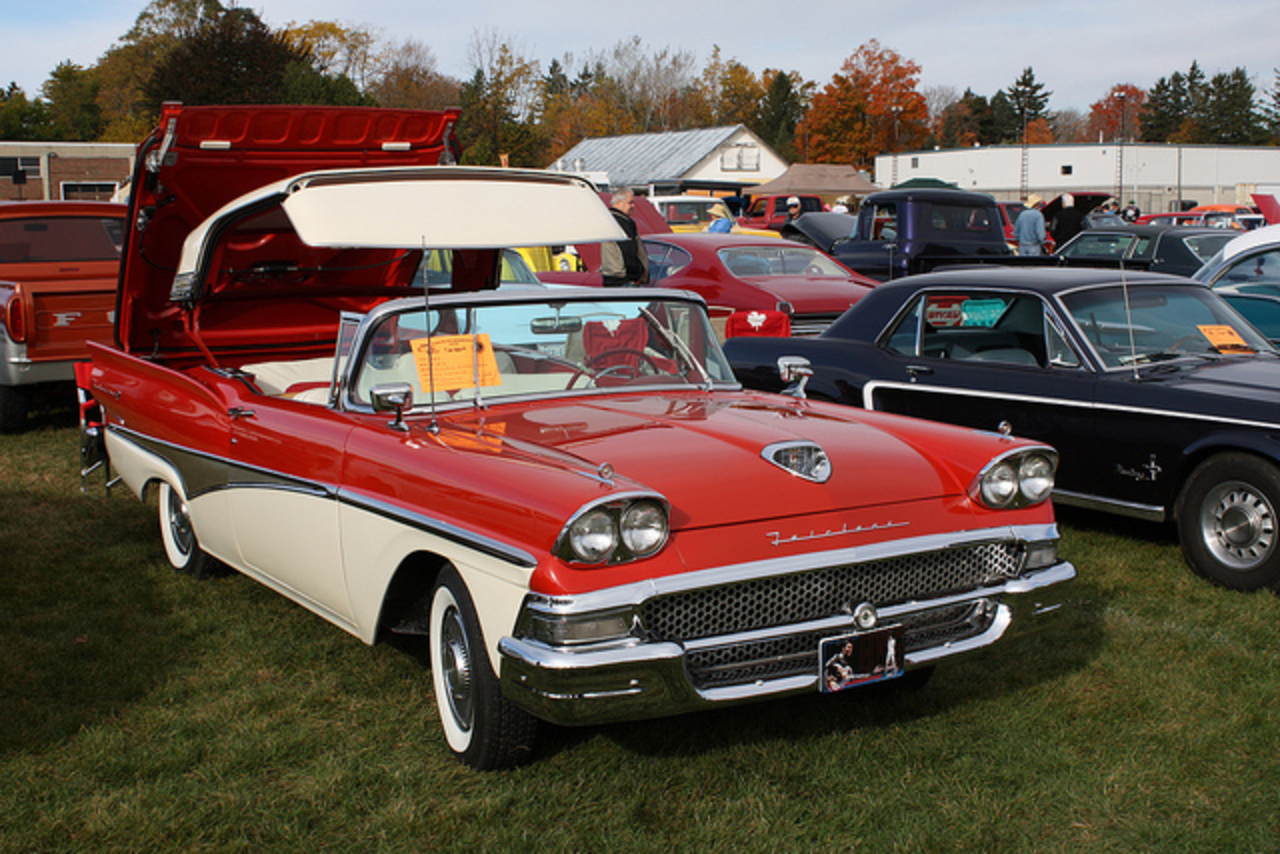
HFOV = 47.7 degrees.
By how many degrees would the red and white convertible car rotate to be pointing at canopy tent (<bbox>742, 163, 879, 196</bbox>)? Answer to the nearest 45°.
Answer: approximately 135° to its left

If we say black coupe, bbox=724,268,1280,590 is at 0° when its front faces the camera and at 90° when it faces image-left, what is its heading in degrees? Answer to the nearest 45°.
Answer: approximately 315°

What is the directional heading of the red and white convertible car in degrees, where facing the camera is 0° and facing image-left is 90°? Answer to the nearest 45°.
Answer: approximately 315°

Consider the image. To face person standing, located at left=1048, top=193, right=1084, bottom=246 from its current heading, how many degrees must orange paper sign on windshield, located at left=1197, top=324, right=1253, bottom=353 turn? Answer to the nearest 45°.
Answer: approximately 135° to its left
